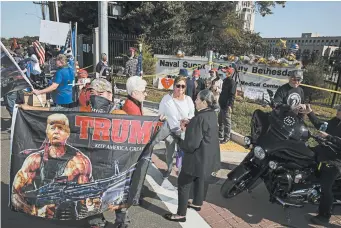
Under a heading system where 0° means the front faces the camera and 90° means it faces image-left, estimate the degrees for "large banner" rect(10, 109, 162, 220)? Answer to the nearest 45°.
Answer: approximately 0°

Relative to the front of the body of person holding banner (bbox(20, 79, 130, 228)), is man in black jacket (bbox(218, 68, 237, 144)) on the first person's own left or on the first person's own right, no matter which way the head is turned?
on the first person's own left

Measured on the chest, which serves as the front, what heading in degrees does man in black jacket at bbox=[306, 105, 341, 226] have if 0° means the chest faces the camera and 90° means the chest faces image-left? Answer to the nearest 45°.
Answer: approximately 90°

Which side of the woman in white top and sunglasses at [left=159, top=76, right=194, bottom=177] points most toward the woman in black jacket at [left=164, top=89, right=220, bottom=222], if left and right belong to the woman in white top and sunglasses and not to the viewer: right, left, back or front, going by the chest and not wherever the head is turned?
front

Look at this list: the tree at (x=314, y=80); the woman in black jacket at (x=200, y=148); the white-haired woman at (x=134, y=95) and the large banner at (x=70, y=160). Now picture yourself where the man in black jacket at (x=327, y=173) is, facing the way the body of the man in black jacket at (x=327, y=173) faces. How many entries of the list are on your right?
1

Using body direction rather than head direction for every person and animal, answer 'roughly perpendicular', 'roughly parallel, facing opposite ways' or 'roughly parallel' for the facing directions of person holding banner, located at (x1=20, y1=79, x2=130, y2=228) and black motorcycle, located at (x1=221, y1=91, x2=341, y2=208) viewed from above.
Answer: roughly perpendicular

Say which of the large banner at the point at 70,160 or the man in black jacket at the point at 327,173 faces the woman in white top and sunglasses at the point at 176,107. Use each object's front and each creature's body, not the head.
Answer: the man in black jacket

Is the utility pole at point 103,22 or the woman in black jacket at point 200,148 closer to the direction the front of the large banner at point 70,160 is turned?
the woman in black jacket

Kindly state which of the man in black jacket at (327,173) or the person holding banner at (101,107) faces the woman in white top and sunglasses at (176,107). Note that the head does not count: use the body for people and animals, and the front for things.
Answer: the man in black jacket

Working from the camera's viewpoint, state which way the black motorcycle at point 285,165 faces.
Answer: facing the viewer and to the left of the viewer

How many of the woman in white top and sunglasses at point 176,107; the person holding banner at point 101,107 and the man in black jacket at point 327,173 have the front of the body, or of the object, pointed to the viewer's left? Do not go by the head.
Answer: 1

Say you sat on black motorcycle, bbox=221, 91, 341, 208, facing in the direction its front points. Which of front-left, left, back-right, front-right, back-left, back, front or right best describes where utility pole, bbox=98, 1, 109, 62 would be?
right

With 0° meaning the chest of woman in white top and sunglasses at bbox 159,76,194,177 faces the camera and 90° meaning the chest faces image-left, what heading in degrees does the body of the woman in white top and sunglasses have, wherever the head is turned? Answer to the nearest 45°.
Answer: approximately 0°

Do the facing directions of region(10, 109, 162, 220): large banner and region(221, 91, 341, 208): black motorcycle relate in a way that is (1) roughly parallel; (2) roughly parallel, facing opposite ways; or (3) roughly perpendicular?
roughly perpendicular

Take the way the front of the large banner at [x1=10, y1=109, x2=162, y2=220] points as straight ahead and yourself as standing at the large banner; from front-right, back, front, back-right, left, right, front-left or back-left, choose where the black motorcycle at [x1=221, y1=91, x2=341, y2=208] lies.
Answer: left

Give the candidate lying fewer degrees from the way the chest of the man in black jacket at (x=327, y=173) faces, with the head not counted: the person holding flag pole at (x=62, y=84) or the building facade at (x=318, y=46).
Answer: the person holding flag pole
